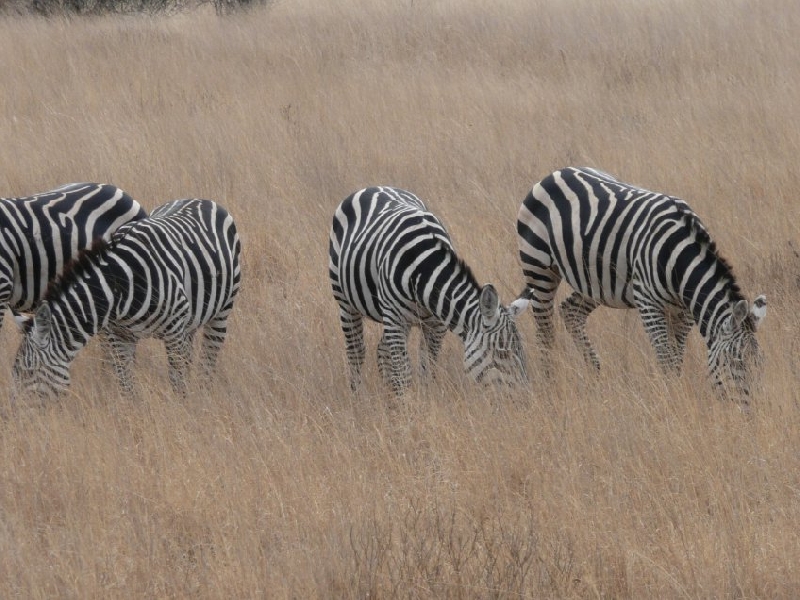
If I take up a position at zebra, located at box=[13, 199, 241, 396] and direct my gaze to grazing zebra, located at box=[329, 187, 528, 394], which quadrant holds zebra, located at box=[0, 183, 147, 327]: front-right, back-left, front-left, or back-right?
back-left

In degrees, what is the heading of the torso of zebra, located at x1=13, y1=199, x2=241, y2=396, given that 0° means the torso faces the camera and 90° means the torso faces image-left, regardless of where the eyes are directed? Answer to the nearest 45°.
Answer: approximately 45°

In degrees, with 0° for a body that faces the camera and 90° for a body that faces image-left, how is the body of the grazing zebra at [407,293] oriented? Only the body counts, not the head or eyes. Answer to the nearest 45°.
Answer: approximately 315°

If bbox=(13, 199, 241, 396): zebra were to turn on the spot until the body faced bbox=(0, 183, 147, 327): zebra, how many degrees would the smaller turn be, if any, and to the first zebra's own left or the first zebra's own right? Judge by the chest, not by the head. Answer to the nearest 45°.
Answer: approximately 90° to the first zebra's own right

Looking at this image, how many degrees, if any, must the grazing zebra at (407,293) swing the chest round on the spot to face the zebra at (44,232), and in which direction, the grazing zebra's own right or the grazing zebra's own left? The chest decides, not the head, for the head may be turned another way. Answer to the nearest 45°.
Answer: approximately 135° to the grazing zebra's own right
